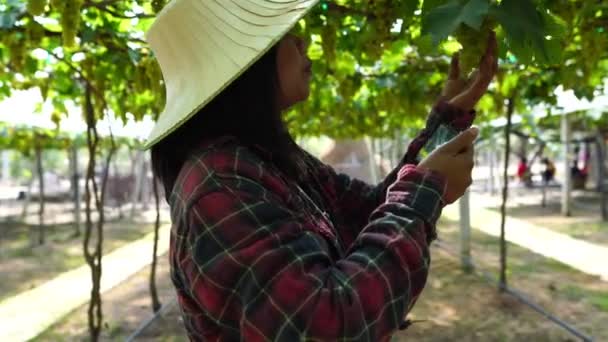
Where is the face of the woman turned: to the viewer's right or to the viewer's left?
to the viewer's right

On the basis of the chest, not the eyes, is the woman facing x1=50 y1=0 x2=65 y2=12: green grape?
no

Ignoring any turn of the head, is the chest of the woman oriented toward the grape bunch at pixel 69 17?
no

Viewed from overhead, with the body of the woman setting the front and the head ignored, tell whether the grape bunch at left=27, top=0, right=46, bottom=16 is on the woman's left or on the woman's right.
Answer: on the woman's left

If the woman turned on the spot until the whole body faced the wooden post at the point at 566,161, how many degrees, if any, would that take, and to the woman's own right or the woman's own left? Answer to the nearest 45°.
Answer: approximately 45° to the woman's own left

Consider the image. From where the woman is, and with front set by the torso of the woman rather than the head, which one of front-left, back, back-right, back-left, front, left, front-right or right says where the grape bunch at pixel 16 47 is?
back-left

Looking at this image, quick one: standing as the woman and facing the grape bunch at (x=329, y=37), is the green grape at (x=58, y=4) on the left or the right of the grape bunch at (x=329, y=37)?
left

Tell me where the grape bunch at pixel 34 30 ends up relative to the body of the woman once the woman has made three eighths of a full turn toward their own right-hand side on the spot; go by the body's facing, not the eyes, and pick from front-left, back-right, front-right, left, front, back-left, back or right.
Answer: right

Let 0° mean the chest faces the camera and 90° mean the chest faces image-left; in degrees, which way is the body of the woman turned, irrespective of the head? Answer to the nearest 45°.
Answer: approximately 270°
